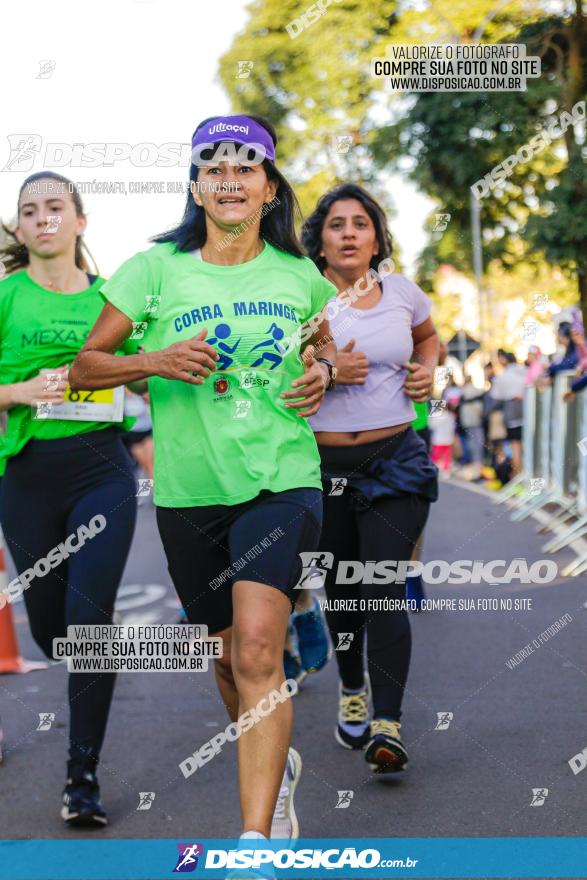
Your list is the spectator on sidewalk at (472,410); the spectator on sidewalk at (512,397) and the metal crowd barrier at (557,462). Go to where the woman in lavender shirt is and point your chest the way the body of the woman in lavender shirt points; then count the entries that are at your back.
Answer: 3

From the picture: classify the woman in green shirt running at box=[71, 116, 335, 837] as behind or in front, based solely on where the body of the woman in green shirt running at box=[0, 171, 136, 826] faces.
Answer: in front

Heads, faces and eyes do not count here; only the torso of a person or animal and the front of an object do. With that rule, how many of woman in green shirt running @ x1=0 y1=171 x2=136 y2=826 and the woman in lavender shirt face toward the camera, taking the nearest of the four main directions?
2

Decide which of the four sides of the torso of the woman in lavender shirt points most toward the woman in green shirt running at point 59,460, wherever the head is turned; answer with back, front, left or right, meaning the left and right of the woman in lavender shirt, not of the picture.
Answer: right

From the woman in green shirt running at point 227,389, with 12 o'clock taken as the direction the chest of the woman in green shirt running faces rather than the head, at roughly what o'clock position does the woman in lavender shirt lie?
The woman in lavender shirt is roughly at 7 o'clock from the woman in green shirt running.

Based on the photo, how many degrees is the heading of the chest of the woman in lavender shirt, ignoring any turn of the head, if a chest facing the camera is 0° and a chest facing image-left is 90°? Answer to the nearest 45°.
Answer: approximately 0°

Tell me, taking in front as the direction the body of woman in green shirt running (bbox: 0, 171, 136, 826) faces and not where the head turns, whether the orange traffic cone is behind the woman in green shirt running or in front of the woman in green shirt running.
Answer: behind
